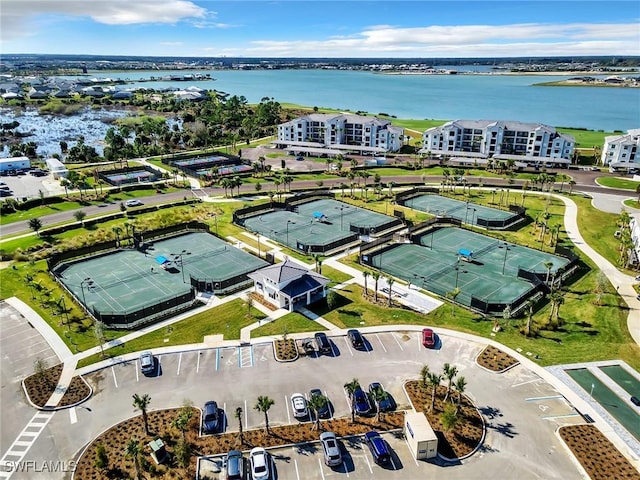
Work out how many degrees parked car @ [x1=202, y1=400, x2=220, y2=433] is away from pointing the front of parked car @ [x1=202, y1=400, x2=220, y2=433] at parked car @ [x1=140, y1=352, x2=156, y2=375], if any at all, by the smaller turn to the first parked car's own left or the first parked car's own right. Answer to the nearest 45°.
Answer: approximately 135° to the first parked car's own right

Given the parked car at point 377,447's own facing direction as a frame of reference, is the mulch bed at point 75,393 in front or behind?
in front

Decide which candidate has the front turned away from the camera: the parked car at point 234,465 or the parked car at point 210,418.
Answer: the parked car at point 234,465

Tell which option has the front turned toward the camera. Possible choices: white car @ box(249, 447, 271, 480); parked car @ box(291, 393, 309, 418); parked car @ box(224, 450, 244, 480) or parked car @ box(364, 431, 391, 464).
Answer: parked car @ box(291, 393, 309, 418)

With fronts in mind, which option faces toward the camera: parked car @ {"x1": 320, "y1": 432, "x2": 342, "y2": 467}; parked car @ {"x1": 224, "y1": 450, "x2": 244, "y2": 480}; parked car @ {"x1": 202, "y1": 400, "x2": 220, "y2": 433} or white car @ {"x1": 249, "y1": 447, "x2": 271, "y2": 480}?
parked car @ {"x1": 202, "y1": 400, "x2": 220, "y2": 433}

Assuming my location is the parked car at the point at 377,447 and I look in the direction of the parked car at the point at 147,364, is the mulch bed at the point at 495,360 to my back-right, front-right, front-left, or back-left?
back-right

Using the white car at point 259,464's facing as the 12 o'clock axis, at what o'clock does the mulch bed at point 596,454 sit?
The mulch bed is roughly at 3 o'clock from the white car.

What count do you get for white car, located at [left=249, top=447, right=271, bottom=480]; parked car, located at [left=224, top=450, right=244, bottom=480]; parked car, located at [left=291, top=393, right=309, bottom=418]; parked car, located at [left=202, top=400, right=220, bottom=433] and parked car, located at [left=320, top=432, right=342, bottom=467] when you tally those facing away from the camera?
3

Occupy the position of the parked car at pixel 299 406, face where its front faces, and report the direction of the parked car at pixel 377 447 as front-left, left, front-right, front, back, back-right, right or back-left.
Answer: front-left

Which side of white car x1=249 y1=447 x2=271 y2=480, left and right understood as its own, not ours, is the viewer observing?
back

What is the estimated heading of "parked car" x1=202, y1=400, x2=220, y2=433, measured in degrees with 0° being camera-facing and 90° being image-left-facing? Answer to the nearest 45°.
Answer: approximately 0°

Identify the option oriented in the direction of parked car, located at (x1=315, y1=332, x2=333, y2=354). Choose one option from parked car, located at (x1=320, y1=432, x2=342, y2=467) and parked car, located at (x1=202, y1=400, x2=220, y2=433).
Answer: parked car, located at (x1=320, y1=432, x2=342, y2=467)

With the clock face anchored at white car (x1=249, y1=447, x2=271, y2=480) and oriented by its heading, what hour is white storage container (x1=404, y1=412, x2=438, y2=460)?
The white storage container is roughly at 3 o'clock from the white car.

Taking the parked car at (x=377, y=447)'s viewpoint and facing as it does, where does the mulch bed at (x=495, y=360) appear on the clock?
The mulch bed is roughly at 3 o'clock from the parked car.

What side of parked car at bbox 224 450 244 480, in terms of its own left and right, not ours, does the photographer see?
back

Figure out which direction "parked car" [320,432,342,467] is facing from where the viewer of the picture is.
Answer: facing away from the viewer

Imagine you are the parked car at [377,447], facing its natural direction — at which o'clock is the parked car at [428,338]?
the parked car at [428,338] is roughly at 2 o'clock from the parked car at [377,447].

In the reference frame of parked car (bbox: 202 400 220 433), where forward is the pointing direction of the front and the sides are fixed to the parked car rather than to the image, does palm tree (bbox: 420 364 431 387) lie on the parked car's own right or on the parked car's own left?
on the parked car's own left

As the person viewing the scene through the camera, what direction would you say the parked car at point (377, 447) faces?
facing away from the viewer and to the left of the viewer

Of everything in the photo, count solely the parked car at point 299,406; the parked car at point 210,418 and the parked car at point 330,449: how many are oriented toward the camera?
2
